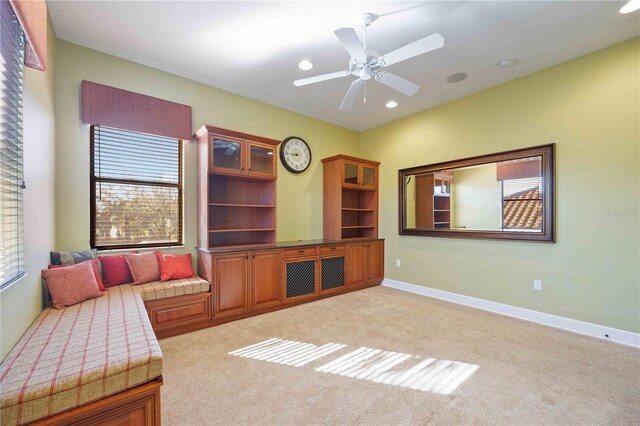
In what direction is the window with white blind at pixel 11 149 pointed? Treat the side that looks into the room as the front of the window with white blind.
to the viewer's right

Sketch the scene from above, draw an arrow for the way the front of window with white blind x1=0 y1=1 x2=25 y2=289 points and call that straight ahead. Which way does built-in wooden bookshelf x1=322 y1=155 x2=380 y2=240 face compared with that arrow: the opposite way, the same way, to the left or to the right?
to the right

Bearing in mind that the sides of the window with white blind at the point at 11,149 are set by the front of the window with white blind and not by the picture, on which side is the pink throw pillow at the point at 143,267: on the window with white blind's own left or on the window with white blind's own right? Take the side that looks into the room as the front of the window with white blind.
on the window with white blind's own left

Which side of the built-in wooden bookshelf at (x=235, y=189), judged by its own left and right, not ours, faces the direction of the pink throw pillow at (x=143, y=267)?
right

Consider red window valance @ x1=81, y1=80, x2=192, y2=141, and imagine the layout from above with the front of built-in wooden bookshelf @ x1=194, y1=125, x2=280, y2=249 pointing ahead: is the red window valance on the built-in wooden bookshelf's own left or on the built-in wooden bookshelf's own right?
on the built-in wooden bookshelf's own right

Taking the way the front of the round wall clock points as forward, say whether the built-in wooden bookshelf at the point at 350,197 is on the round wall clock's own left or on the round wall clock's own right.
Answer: on the round wall clock's own left

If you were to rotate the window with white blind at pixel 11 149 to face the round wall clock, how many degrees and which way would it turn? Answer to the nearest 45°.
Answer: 0° — it already faces it

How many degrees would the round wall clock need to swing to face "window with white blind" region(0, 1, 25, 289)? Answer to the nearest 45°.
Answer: approximately 90° to its right

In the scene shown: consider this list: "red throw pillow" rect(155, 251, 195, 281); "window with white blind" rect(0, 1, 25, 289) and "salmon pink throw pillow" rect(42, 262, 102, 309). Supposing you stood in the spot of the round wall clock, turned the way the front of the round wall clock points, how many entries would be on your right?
3

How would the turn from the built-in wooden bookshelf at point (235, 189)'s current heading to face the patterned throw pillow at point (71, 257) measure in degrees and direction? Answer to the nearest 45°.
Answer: approximately 90° to its right

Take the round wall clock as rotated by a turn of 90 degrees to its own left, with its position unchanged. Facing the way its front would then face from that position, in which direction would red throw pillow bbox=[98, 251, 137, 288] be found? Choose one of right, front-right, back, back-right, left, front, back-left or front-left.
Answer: back

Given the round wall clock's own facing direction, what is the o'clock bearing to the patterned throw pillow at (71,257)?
The patterned throw pillow is roughly at 3 o'clock from the round wall clock.

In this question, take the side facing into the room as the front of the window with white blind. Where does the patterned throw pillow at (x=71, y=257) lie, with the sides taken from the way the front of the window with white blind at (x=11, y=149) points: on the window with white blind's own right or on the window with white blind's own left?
on the window with white blind's own left

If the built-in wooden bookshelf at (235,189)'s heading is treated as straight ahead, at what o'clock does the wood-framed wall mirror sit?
The wood-framed wall mirror is roughly at 11 o'clock from the built-in wooden bookshelf.

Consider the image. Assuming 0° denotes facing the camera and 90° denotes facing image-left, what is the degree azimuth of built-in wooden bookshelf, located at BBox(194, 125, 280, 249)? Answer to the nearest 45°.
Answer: approximately 315°
